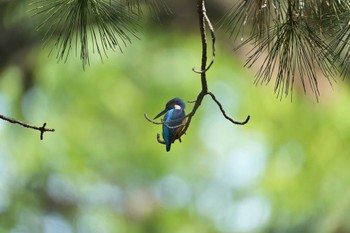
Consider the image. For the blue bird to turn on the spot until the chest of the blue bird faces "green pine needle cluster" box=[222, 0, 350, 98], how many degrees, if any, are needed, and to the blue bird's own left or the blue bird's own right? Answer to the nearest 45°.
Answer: approximately 45° to the blue bird's own right

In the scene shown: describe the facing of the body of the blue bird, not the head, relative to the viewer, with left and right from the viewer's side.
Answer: facing away from the viewer and to the right of the viewer
